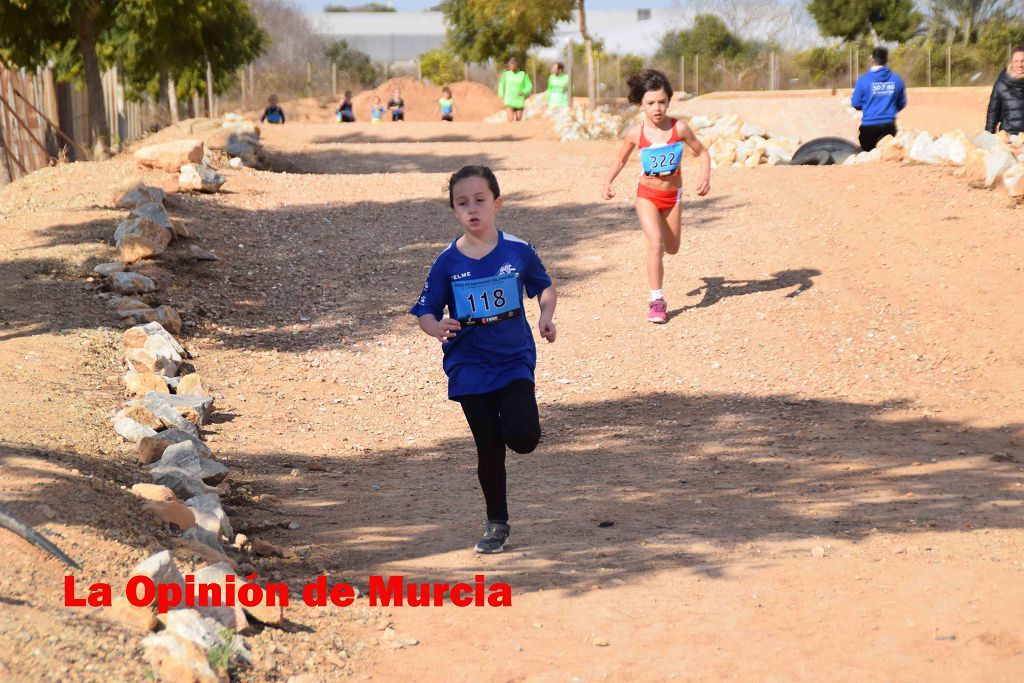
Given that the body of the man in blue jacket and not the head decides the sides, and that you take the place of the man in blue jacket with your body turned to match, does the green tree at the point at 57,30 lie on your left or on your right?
on your left

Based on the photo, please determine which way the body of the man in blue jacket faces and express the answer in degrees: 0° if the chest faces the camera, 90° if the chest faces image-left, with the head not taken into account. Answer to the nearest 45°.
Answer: approximately 180°

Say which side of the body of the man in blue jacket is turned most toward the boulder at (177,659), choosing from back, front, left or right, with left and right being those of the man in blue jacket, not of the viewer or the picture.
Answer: back

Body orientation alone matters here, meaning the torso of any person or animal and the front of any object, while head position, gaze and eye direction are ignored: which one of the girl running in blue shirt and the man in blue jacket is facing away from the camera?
the man in blue jacket

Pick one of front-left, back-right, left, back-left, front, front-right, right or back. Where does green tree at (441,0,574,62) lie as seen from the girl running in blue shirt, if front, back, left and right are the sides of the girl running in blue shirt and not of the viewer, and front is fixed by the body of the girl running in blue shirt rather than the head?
back

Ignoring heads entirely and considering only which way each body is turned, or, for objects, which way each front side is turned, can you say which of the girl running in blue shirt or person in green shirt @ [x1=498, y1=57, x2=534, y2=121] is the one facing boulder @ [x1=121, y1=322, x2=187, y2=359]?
the person in green shirt

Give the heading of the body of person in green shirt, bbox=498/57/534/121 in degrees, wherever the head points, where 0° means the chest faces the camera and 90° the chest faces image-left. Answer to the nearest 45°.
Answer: approximately 0°

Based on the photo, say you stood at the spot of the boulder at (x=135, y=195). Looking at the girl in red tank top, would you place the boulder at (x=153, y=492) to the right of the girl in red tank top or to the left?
right

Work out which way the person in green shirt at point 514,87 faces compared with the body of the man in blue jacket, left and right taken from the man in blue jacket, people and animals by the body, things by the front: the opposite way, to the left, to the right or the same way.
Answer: the opposite way
